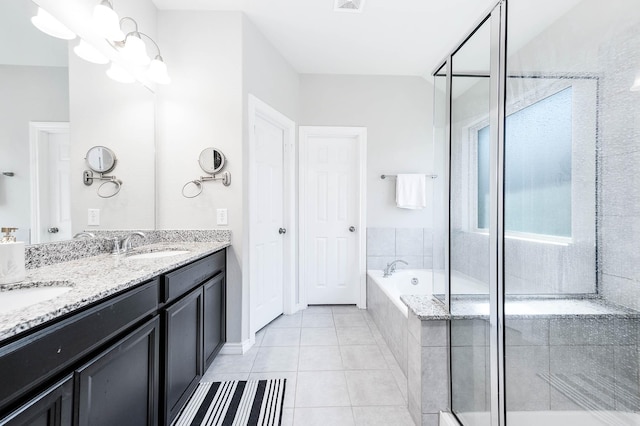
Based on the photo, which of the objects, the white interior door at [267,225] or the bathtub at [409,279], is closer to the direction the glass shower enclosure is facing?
the white interior door

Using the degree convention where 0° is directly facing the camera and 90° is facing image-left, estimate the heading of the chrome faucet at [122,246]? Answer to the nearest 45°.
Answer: approximately 315°

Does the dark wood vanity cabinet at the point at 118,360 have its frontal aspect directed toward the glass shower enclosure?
yes

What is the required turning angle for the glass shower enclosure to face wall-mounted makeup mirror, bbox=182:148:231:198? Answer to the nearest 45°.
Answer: approximately 45° to its right

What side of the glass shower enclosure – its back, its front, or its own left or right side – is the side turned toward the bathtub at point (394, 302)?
right

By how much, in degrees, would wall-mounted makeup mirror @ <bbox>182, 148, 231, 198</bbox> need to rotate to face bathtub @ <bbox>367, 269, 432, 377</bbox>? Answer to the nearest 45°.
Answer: approximately 90° to its left

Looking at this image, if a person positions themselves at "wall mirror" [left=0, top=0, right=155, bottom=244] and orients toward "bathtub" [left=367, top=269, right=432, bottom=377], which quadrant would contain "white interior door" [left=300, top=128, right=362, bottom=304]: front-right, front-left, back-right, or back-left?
front-left

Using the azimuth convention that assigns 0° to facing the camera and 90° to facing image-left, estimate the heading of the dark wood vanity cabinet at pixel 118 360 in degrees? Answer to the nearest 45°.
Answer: approximately 315°

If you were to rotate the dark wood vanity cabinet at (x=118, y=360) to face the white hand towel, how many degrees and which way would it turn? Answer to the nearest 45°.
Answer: approximately 45° to its left

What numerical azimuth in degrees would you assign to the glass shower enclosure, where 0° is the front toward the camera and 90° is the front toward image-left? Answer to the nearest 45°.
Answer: approximately 45°
